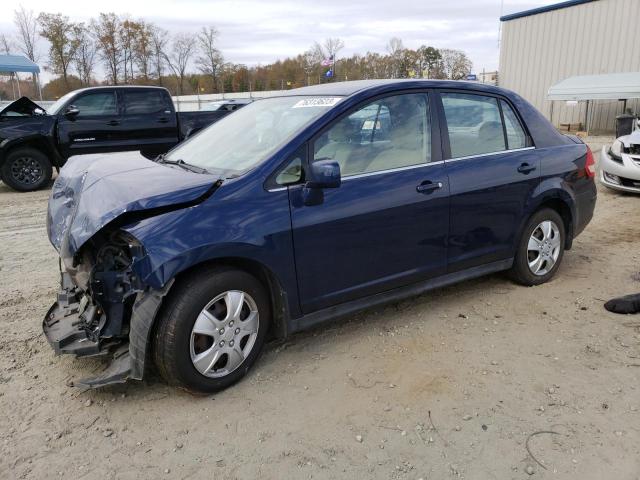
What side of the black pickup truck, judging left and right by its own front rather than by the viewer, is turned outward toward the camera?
left

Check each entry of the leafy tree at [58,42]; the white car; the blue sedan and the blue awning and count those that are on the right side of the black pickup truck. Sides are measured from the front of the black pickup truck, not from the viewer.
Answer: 2

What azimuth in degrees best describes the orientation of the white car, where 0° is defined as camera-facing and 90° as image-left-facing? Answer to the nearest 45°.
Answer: approximately 45°

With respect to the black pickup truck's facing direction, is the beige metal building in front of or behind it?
behind

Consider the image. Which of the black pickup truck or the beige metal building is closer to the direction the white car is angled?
the black pickup truck

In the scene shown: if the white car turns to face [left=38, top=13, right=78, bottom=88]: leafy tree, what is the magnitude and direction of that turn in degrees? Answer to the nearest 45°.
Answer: approximately 90° to its right

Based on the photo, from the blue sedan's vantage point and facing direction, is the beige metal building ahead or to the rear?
to the rear

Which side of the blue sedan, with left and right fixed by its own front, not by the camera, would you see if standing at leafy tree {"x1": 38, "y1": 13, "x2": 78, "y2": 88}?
right

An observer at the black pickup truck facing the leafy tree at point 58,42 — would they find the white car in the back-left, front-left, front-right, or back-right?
back-right
